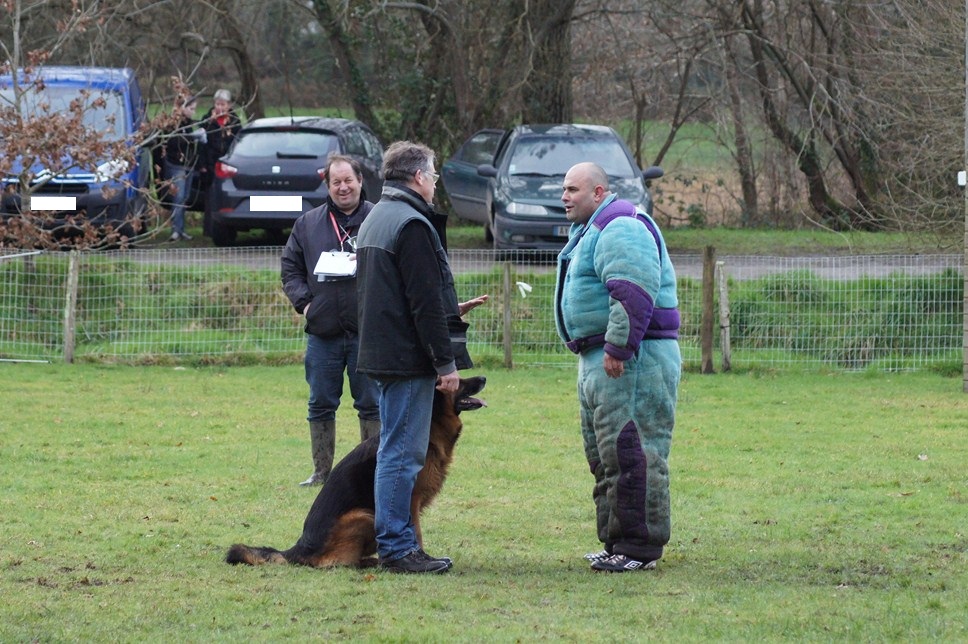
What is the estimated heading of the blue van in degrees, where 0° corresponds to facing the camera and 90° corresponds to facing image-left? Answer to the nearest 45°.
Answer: approximately 0°

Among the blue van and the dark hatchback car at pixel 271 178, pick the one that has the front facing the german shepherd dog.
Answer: the blue van

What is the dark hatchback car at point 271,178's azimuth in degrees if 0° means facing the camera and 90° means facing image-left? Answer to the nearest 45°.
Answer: approximately 225°

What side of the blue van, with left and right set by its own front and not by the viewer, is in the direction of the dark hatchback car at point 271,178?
left

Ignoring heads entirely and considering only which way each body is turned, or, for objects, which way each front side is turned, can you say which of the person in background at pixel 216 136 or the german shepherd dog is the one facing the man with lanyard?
the person in background

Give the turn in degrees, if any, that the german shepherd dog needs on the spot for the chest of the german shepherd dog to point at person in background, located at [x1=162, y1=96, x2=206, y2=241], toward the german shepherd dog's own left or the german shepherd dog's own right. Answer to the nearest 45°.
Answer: approximately 90° to the german shepherd dog's own left

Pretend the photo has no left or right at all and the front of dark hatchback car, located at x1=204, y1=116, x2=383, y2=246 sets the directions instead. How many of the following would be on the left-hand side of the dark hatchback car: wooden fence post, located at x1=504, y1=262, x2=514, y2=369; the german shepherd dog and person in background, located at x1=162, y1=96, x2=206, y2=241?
1

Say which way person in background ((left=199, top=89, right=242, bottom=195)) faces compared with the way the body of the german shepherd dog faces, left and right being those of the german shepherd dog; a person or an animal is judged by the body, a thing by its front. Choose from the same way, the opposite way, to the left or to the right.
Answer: to the right

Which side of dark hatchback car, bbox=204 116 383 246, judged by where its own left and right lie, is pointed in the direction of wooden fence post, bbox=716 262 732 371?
right

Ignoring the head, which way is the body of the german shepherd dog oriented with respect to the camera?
to the viewer's right

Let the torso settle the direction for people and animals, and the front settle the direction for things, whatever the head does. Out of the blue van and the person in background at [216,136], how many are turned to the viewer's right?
0

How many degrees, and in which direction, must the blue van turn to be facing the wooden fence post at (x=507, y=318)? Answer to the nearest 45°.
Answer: approximately 45° to its left

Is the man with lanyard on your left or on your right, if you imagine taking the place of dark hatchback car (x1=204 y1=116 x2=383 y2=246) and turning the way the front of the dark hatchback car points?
on your right

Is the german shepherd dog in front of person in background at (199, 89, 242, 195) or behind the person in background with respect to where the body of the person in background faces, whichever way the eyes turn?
in front
